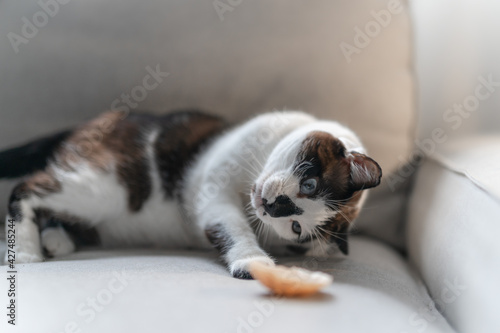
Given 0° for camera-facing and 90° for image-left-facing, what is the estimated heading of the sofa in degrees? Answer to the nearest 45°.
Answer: approximately 0°
